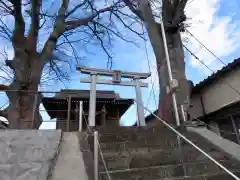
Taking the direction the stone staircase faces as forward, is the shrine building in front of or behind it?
behind

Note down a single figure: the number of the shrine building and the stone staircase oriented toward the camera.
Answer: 2

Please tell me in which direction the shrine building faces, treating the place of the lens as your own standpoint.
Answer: facing the viewer

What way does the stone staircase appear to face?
toward the camera

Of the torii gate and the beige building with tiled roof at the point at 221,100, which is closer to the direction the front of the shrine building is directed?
the torii gate

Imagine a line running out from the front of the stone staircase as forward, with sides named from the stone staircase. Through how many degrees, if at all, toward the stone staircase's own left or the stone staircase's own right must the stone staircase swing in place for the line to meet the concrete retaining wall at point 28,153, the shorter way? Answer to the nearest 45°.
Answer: approximately 90° to the stone staircase's own right

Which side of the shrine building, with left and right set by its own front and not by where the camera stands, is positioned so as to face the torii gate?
front

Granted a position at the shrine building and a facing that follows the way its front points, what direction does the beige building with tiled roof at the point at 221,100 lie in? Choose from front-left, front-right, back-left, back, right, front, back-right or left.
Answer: front-left

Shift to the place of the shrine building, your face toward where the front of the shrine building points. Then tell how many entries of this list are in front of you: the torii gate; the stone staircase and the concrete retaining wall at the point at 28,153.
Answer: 3

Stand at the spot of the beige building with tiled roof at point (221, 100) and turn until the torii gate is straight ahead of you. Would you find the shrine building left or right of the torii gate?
right
